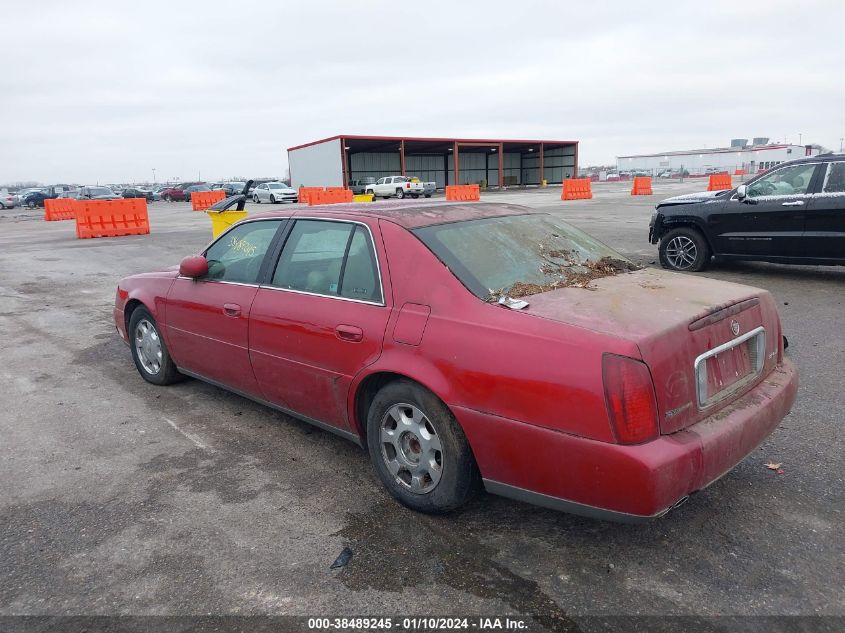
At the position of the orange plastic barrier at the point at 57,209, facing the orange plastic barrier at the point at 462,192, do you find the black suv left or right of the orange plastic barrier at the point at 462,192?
right

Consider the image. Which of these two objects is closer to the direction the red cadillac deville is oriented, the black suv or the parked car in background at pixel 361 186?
the parked car in background

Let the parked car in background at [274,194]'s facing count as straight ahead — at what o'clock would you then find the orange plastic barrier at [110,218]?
The orange plastic barrier is roughly at 2 o'clock from the parked car in background.

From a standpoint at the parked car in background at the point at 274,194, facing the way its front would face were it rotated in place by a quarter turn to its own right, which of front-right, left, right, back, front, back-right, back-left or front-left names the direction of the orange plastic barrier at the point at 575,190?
left

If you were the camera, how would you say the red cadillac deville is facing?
facing away from the viewer and to the left of the viewer

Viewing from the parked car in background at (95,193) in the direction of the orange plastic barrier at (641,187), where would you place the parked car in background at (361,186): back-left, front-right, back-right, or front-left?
front-left

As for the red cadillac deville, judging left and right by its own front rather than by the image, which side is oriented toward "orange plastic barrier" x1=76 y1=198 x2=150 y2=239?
front

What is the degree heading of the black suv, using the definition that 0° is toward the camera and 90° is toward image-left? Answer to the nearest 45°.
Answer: approximately 90°

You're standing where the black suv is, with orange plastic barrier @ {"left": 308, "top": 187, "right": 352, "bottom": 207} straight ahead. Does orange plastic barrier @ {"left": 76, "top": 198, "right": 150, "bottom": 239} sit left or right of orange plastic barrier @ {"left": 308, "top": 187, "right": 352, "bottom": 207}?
left

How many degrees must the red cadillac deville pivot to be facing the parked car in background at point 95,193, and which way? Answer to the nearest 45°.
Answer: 0° — it already faces it

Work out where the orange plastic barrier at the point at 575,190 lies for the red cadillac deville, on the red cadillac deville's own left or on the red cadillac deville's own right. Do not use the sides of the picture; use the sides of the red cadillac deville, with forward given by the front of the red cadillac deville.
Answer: on the red cadillac deville's own right

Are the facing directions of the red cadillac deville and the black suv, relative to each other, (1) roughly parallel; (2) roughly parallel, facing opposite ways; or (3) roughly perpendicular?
roughly parallel

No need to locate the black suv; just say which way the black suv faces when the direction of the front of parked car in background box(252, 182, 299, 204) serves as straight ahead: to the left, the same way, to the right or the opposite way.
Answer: the opposite way

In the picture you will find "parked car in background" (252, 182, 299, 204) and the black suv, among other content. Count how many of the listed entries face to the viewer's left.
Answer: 1

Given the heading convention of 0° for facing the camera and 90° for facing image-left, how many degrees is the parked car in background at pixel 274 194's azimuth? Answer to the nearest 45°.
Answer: approximately 315°

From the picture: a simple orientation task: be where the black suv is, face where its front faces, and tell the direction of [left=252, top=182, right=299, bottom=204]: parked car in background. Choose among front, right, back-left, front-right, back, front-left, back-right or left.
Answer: front-right

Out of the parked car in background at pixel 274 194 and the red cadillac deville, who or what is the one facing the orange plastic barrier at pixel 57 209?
the red cadillac deville

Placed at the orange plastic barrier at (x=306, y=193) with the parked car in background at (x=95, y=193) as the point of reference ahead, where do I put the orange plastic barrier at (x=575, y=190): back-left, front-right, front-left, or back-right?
back-right
